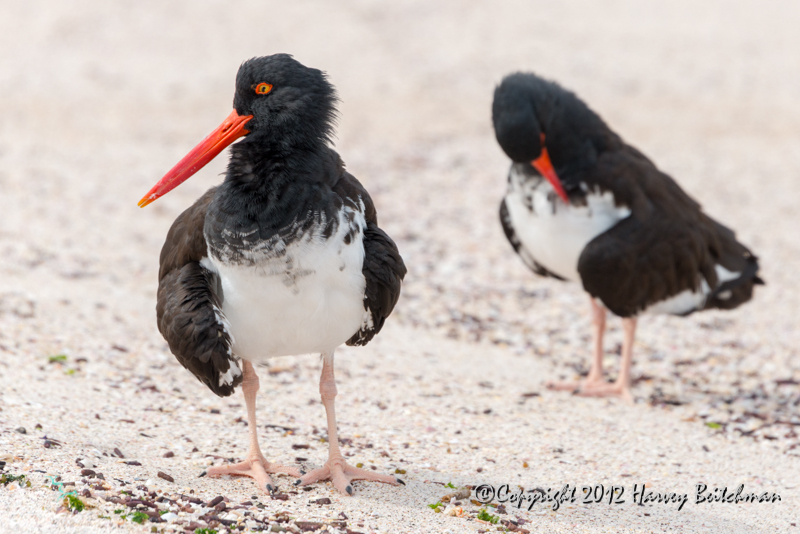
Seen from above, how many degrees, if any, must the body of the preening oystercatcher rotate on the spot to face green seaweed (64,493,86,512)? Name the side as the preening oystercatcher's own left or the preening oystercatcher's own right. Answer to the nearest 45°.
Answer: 0° — it already faces it

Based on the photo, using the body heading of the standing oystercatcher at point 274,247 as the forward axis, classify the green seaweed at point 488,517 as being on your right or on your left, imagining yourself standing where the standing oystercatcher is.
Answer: on your left

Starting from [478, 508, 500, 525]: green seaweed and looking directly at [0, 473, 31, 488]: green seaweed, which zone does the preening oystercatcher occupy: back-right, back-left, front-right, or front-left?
back-right

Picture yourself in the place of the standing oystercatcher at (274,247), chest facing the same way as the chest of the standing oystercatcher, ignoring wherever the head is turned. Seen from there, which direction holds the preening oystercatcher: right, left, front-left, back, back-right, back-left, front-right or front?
back-left

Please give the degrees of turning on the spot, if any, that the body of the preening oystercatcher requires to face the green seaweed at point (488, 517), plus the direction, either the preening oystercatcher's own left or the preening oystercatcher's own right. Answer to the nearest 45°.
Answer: approximately 45° to the preening oystercatcher's own left

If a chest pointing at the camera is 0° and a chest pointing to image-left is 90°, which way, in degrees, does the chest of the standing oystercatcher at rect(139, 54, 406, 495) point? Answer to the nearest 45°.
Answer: approximately 0°

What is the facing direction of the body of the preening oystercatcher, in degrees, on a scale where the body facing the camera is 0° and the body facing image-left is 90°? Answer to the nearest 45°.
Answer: approximately 45°

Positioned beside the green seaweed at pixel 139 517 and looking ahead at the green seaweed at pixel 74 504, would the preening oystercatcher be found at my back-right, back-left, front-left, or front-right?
back-right
